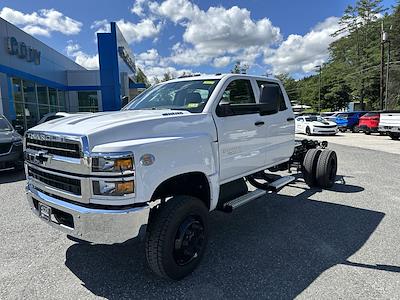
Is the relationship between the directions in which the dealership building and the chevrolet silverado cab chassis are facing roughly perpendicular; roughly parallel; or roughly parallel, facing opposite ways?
roughly perpendicular

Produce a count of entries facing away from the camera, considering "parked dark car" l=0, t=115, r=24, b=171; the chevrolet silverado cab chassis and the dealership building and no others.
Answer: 0

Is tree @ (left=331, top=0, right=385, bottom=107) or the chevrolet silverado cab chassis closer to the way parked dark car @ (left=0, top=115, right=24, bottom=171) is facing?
the chevrolet silverado cab chassis

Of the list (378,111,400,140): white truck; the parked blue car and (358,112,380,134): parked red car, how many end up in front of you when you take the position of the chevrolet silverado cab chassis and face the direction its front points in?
0

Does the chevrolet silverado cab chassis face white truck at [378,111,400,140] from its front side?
no

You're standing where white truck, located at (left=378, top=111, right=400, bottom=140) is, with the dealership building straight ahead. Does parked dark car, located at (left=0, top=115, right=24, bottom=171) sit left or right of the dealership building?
left

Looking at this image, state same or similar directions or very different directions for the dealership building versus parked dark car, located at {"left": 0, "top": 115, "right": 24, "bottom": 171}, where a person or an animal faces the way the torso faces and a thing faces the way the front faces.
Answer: same or similar directions

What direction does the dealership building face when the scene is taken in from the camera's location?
facing the viewer and to the right of the viewer

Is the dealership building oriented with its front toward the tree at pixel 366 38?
no

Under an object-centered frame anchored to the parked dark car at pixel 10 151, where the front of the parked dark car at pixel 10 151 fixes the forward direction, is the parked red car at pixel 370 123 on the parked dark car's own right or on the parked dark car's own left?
on the parked dark car's own left

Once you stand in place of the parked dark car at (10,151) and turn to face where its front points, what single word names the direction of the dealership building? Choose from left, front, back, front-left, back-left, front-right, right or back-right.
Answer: back-left

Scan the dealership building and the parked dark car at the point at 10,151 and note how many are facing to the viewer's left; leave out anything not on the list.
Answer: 0

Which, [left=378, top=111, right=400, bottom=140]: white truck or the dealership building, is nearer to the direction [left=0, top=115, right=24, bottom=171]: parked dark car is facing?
the white truck

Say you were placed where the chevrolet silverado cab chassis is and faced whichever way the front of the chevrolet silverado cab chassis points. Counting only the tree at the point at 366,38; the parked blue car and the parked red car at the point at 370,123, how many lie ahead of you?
0

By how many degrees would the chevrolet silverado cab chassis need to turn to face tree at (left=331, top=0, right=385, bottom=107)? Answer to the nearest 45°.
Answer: approximately 180°

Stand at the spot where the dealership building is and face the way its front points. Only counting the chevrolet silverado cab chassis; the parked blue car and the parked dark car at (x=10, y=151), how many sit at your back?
0

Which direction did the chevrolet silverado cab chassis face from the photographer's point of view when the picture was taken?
facing the viewer and to the left of the viewer

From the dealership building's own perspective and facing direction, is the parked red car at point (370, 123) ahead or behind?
ahead

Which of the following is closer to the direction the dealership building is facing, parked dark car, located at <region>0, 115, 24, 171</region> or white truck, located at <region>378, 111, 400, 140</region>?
the white truck

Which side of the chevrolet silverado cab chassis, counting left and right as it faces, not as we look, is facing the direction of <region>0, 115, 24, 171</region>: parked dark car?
right

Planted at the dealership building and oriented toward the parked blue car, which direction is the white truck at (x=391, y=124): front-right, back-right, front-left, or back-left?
front-right
